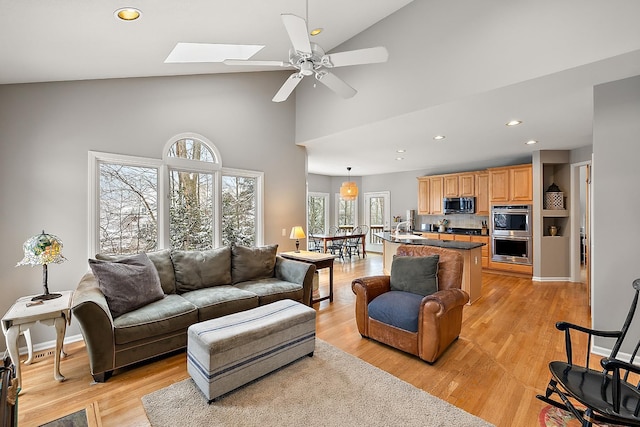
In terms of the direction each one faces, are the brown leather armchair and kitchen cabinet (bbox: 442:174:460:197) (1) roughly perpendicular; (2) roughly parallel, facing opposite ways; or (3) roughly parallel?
roughly parallel

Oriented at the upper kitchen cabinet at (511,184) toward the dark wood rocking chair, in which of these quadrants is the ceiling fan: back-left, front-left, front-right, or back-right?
front-right

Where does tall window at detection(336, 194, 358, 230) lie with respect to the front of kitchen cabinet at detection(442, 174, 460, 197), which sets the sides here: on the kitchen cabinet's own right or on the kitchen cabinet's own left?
on the kitchen cabinet's own right

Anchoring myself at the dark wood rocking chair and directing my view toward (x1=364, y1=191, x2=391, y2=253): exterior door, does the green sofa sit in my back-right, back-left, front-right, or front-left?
front-left

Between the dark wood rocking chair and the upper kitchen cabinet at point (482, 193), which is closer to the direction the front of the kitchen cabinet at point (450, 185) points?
the dark wood rocking chair

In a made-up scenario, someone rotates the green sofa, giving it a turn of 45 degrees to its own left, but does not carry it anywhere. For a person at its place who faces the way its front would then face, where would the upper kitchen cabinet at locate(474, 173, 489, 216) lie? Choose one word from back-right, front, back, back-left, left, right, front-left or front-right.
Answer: front

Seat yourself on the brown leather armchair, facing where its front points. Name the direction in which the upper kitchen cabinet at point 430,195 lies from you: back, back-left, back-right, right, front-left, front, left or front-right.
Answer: back-right

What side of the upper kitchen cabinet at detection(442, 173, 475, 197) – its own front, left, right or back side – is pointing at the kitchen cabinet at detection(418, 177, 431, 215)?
right

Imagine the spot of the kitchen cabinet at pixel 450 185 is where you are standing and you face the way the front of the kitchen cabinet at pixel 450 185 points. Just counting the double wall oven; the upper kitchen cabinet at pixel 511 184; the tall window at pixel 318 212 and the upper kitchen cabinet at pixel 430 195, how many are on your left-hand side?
2

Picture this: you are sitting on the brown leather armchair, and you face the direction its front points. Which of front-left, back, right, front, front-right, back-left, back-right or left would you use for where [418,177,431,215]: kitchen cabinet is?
back-right

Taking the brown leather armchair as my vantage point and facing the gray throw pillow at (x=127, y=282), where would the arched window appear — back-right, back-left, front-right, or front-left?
front-right

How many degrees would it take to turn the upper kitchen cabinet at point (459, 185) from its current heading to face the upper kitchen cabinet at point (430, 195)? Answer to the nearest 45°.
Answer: approximately 90° to its right

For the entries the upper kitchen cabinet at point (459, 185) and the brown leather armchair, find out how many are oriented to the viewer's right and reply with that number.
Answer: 0

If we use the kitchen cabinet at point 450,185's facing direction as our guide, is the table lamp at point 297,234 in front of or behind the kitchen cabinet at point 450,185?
in front

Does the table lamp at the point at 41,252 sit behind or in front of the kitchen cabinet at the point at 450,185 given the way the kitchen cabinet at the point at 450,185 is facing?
in front

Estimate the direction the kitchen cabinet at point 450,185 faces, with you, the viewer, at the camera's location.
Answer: facing the viewer and to the left of the viewer
